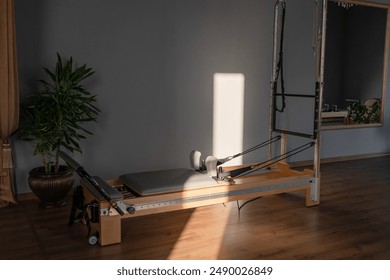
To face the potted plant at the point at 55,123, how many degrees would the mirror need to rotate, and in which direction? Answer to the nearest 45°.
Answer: approximately 90° to its right

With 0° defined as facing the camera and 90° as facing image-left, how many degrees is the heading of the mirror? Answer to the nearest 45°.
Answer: approximately 315°

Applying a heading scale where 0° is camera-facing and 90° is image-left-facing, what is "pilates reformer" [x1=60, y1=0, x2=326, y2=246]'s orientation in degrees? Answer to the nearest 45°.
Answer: approximately 45°

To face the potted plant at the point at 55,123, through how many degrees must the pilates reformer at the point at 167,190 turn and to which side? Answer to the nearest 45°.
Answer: approximately 90° to its right

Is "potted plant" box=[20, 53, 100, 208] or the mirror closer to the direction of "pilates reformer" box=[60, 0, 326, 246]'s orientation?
the potted plant

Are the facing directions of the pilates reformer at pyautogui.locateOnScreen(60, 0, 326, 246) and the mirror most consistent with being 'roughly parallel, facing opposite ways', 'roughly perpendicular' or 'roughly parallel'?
roughly perpendicular

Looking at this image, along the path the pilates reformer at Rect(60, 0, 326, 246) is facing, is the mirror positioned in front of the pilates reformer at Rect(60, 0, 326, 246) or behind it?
behind
